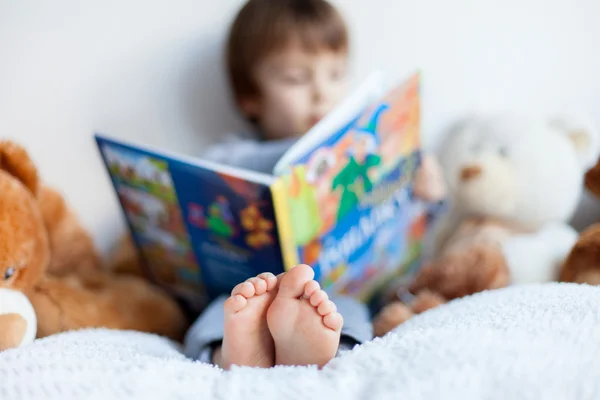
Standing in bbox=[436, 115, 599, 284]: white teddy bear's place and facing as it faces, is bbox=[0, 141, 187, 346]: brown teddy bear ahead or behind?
ahead

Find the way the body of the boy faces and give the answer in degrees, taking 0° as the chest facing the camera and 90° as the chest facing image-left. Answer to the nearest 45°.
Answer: approximately 0°

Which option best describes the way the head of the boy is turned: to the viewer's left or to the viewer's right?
to the viewer's right
